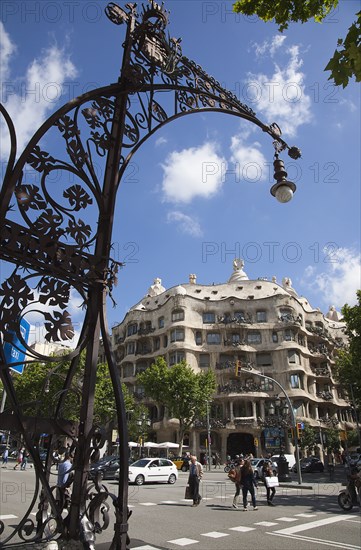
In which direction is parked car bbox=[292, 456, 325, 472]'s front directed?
to the viewer's left

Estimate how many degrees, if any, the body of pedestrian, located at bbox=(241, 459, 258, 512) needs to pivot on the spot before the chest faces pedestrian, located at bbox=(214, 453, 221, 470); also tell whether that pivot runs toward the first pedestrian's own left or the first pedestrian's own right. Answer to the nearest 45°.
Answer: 0° — they already face them

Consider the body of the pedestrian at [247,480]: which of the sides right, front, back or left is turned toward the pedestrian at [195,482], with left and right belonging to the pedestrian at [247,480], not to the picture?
left

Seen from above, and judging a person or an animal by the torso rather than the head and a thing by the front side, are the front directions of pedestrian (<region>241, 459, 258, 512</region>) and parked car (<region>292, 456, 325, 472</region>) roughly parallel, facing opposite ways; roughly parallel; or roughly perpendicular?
roughly perpendicular

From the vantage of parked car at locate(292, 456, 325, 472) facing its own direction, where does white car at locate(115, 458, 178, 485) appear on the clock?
The white car is roughly at 10 o'clock from the parked car.

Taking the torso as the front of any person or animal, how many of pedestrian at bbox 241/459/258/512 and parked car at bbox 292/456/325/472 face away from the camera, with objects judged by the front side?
1

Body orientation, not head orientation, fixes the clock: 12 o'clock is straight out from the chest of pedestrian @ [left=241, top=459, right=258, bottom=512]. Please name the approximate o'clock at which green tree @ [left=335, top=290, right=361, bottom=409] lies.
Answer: The green tree is roughly at 1 o'clock from the pedestrian.

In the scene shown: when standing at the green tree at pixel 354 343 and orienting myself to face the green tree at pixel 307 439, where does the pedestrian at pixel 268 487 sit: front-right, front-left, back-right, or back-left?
back-left

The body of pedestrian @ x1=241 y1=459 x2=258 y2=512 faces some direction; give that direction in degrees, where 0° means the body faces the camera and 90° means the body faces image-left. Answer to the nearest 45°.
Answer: approximately 180°
